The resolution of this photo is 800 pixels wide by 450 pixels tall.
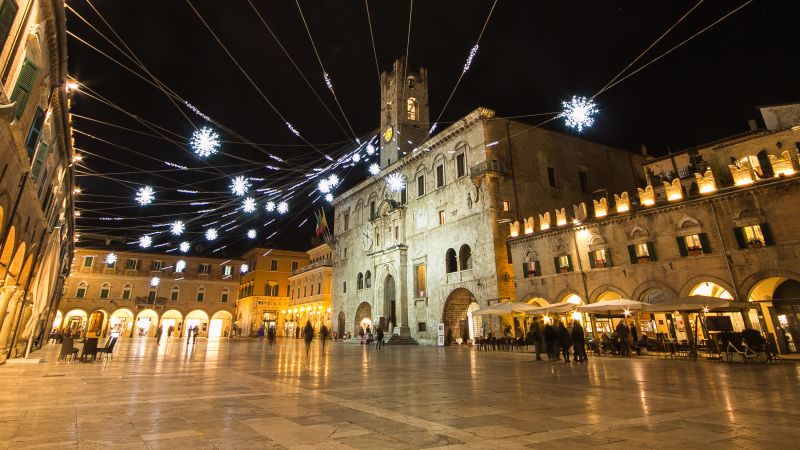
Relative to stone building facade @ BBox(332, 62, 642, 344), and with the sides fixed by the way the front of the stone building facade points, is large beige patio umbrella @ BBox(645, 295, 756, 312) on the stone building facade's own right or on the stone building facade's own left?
on the stone building facade's own left

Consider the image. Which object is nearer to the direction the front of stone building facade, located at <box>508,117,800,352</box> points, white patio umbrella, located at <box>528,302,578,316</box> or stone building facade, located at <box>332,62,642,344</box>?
the white patio umbrella

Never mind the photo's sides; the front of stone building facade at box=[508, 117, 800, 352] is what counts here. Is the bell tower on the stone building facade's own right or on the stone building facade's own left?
on the stone building facade's own right

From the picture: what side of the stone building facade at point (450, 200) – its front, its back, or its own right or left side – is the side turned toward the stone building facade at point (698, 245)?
left

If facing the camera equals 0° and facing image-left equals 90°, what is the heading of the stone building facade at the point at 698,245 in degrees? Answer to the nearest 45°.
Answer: approximately 45°

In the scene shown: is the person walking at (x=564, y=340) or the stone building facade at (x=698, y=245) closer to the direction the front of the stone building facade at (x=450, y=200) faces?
the person walking

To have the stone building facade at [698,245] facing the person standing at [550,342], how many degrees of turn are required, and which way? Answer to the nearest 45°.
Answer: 0° — it already faces them

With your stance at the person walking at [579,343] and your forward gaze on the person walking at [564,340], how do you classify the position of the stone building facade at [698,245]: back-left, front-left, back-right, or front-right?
back-right

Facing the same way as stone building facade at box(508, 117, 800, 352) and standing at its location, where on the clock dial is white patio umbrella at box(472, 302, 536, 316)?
The white patio umbrella is roughly at 1 o'clock from the stone building facade.

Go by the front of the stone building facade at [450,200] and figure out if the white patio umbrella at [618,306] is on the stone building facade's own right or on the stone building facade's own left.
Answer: on the stone building facade's own left

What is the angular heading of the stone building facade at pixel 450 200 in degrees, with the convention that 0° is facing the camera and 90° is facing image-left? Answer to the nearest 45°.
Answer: approximately 45°
